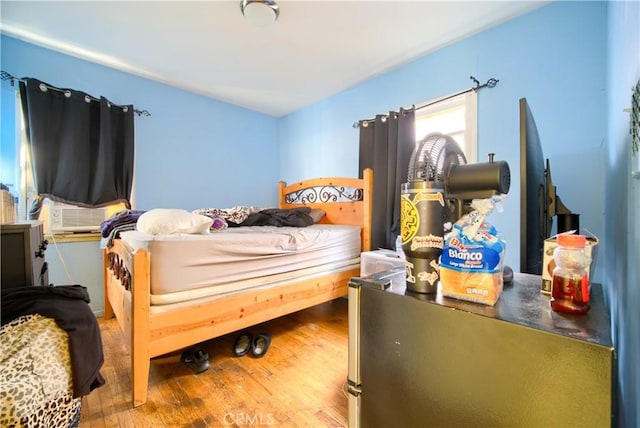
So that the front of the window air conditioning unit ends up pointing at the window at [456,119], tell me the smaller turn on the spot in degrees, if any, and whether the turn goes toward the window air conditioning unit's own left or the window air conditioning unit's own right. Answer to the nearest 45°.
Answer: approximately 45° to the window air conditioning unit's own left

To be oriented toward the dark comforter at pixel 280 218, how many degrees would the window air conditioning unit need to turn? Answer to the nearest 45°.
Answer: approximately 45° to its left

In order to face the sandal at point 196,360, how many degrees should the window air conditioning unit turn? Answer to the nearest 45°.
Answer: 0° — it already faces it

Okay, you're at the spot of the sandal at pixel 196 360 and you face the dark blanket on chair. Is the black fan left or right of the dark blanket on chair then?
left

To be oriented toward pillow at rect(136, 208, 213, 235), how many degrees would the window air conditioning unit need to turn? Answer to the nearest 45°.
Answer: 0° — it already faces it
